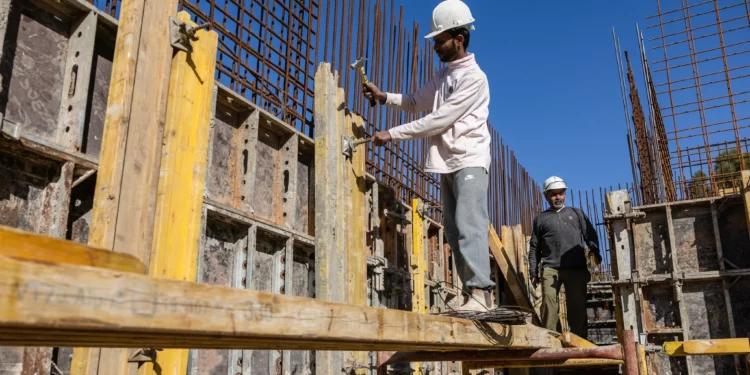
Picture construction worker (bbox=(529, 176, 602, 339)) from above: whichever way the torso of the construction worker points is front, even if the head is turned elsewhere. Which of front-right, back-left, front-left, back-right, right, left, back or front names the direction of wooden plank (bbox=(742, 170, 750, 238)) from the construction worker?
left

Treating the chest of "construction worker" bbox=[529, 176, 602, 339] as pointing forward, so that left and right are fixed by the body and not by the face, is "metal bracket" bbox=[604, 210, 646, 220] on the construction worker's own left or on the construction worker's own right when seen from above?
on the construction worker's own left

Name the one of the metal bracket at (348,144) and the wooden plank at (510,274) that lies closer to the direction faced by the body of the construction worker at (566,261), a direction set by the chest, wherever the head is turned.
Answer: the metal bracket

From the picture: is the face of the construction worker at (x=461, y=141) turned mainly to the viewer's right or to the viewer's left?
to the viewer's left

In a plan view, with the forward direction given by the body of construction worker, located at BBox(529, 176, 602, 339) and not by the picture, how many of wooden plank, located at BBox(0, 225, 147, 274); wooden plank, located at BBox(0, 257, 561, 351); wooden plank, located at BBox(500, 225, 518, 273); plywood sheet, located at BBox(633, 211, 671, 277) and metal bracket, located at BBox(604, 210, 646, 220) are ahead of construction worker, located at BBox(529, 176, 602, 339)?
2

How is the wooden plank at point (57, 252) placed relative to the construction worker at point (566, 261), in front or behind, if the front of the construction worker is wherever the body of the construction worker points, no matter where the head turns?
in front

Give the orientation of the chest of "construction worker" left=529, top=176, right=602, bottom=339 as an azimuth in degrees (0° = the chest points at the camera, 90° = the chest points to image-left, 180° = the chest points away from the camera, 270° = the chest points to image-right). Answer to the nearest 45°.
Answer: approximately 0°

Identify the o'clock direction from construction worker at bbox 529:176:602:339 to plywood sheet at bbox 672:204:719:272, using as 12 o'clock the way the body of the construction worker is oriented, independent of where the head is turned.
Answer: The plywood sheet is roughly at 8 o'clock from the construction worker.

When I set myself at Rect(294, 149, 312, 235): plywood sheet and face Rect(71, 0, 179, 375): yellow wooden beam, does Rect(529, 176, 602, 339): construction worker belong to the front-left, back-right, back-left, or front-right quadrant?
back-left
